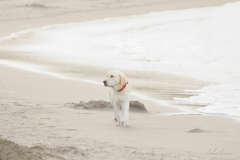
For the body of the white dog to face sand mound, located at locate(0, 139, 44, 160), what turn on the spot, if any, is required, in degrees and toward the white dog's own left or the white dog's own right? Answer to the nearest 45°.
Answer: approximately 45° to the white dog's own right

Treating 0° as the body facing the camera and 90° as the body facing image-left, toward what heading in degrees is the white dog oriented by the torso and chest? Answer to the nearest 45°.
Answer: approximately 0°

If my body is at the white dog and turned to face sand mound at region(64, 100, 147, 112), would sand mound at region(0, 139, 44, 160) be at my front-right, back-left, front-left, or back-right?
back-left

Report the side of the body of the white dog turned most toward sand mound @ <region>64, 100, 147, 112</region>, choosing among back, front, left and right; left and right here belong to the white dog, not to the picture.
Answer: back
